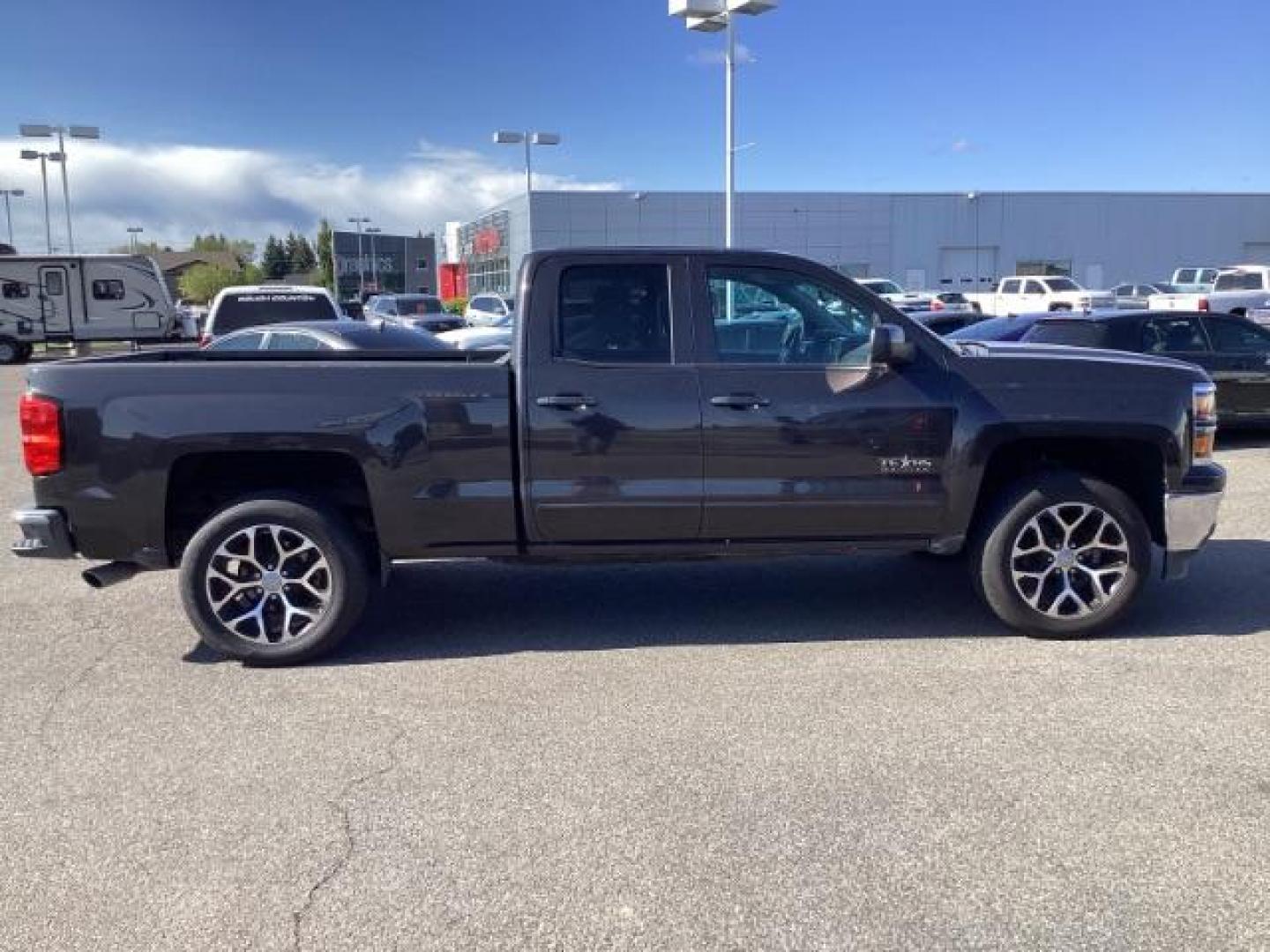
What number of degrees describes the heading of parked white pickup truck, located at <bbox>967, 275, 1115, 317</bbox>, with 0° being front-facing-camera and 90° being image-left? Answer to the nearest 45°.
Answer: approximately 315°

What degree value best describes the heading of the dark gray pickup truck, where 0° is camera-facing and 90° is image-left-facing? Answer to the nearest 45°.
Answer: approximately 270°

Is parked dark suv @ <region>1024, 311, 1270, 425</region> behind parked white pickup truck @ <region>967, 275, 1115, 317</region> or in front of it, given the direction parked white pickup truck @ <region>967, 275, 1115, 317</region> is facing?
in front

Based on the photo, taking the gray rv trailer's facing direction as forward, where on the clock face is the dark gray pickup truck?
The dark gray pickup truck is roughly at 3 o'clock from the gray rv trailer.

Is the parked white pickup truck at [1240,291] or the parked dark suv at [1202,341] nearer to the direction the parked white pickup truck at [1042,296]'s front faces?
the parked white pickup truck

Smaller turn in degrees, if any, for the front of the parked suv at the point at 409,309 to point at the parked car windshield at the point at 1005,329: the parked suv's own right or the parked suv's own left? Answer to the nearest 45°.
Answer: approximately 45° to the parked suv's own right

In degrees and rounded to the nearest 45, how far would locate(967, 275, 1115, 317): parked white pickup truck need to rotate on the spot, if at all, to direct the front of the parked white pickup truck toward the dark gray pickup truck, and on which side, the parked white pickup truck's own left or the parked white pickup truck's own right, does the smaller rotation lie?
approximately 45° to the parked white pickup truck's own right

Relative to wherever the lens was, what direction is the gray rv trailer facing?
facing to the right of the viewer

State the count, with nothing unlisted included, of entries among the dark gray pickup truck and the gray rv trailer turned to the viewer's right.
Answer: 2

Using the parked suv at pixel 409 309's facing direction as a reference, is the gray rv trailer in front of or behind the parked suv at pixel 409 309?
behind

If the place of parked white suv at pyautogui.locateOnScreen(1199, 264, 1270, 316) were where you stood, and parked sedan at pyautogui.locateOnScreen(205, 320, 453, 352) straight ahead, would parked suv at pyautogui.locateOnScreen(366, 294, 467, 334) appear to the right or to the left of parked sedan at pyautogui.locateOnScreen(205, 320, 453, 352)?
right
